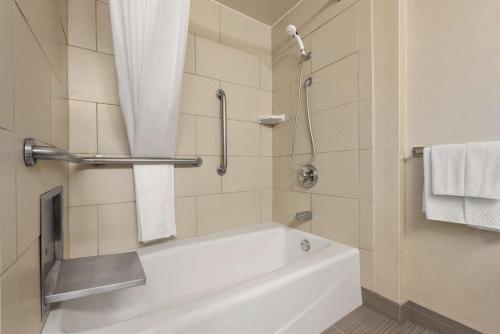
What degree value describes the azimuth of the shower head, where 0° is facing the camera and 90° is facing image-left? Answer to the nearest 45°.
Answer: approximately 45°

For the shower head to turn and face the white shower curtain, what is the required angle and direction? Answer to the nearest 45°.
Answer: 0° — it already faces it

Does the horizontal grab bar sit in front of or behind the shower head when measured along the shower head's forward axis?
in front
